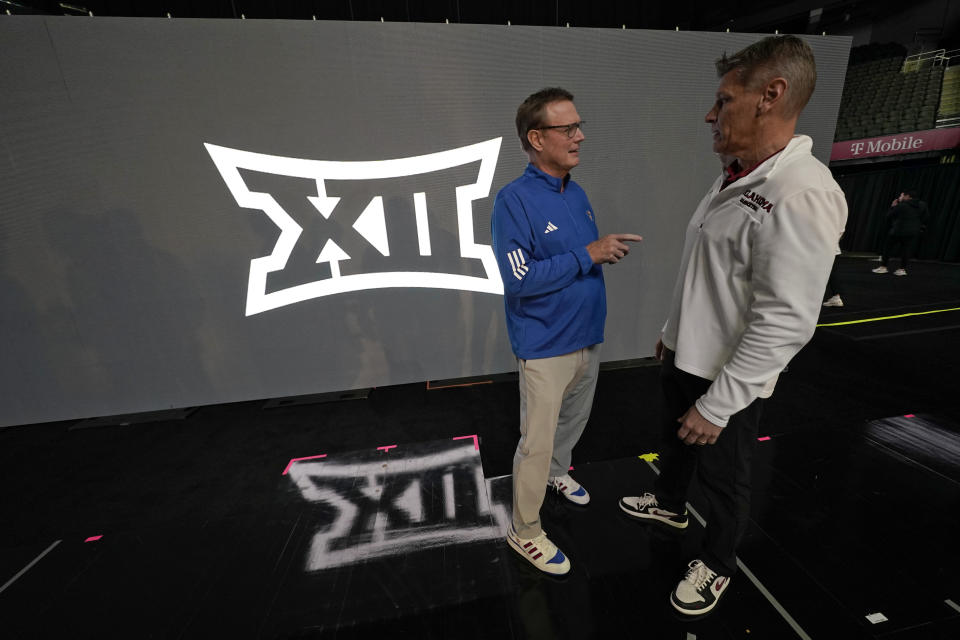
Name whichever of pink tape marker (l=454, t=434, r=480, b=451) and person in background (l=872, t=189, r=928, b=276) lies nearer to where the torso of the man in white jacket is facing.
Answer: the pink tape marker

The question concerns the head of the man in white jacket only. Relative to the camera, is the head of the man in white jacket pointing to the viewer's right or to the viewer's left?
to the viewer's left

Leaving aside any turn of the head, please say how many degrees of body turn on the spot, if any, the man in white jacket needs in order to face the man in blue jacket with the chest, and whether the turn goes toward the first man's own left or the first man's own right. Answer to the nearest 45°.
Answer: approximately 45° to the first man's own right

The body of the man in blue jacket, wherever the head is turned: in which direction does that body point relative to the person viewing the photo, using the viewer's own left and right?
facing the viewer and to the right of the viewer

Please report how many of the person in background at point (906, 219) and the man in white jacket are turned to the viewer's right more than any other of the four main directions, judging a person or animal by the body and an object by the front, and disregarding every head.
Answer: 0

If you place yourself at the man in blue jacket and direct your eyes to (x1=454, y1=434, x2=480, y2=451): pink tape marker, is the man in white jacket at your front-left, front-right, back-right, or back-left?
back-right

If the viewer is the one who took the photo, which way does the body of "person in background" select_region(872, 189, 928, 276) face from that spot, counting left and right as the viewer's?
facing the viewer and to the left of the viewer

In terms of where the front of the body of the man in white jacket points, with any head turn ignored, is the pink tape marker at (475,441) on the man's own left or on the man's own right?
on the man's own right

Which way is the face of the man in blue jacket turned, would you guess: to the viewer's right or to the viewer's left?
to the viewer's right

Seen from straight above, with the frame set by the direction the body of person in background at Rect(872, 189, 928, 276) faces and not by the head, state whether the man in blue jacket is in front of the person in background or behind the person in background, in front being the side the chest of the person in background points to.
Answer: in front

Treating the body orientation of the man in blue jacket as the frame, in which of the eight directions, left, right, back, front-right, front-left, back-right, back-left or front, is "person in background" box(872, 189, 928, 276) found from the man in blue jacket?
left
